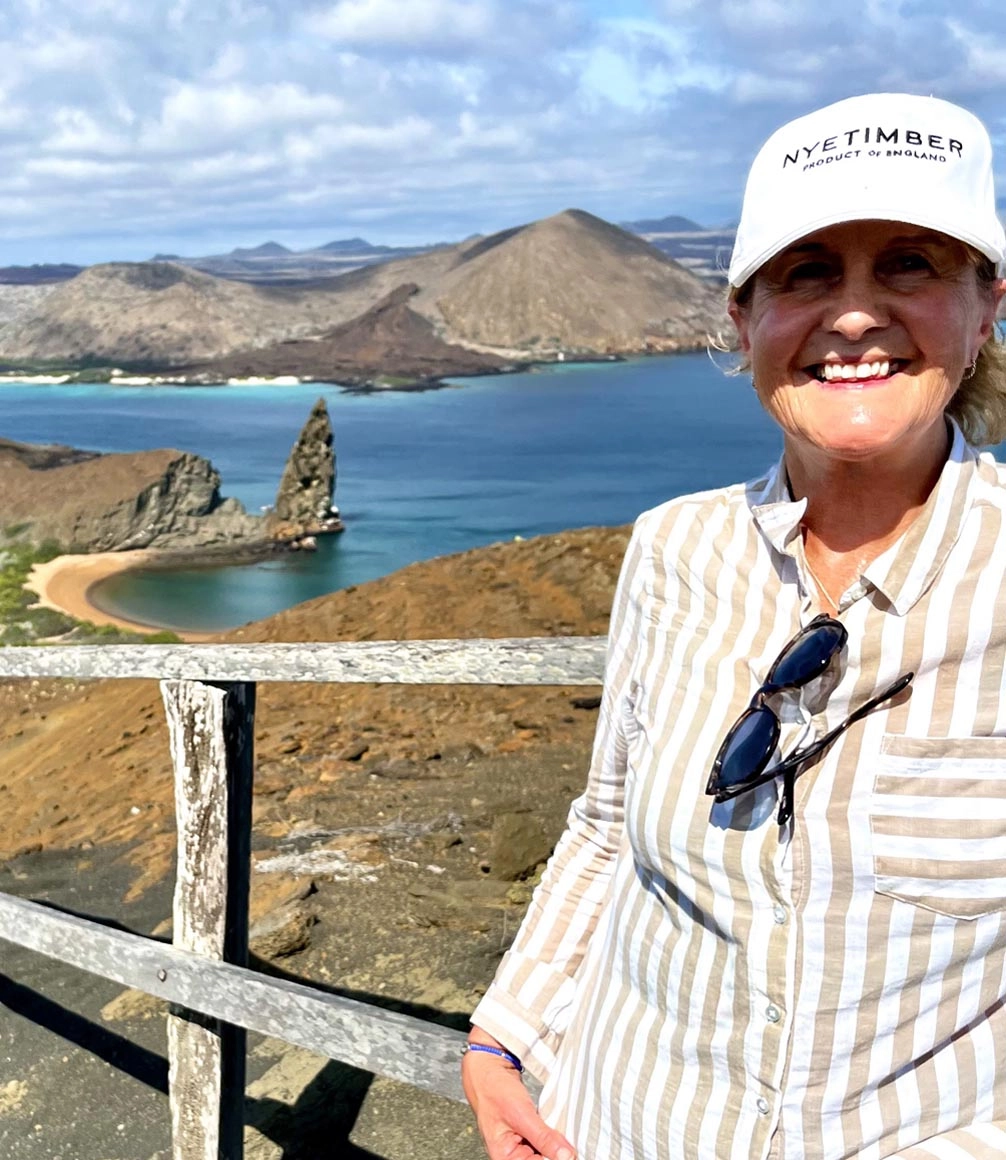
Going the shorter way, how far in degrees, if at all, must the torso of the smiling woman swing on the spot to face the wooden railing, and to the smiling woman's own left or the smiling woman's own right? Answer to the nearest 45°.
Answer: approximately 135° to the smiling woman's own right

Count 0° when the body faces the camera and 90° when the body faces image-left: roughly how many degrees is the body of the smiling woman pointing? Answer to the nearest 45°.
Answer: approximately 0°
